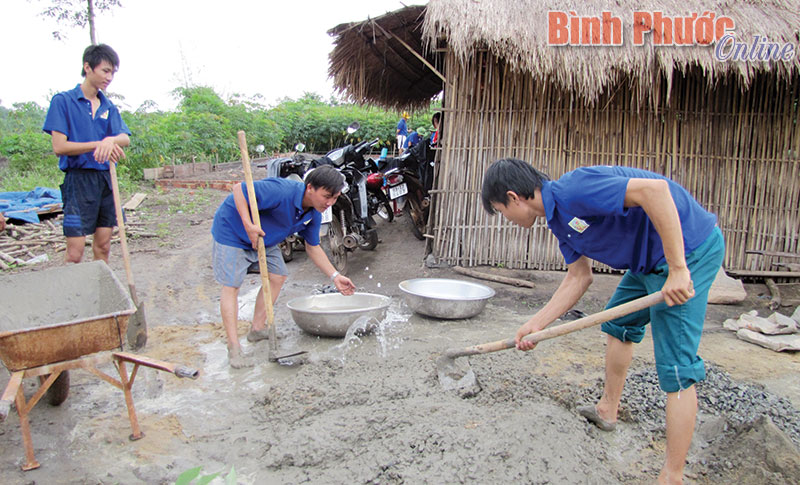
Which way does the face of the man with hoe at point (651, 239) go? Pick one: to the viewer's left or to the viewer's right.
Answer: to the viewer's left

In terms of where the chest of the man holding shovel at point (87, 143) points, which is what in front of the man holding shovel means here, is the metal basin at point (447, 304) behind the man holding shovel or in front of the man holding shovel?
in front

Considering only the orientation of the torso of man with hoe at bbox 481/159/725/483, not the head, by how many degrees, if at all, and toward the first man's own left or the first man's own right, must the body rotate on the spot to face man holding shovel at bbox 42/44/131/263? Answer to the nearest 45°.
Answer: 0° — they already face them

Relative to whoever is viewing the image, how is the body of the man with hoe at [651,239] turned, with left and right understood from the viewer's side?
facing to the left of the viewer

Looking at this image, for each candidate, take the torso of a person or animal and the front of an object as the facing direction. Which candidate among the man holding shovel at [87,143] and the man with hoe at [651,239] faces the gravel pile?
the man holding shovel

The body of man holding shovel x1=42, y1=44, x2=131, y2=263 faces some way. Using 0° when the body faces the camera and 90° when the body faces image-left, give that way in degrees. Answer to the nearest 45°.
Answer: approximately 315°

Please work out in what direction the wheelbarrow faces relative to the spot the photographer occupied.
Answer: facing away from the viewer and to the left of the viewer

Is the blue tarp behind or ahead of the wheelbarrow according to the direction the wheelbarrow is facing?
ahead

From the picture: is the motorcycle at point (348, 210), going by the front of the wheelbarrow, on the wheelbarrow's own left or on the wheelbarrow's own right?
on the wheelbarrow's own right

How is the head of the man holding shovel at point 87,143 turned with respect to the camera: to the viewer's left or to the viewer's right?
to the viewer's right

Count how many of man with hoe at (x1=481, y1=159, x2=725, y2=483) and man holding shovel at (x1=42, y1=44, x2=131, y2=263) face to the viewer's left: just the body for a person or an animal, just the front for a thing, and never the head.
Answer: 1

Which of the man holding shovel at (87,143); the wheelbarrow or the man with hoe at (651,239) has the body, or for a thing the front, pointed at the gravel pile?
the man holding shovel
